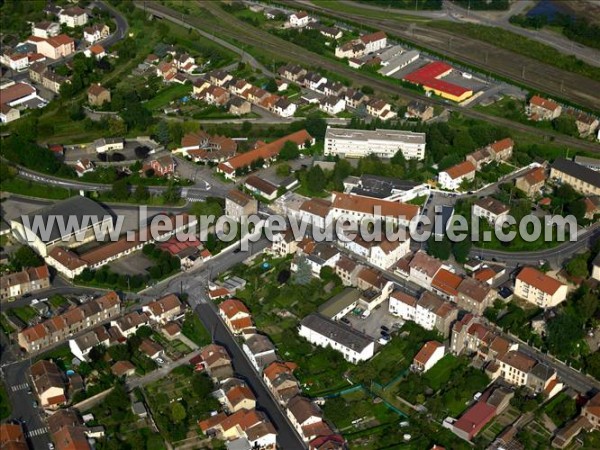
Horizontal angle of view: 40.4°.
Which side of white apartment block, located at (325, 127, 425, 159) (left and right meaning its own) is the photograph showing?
front

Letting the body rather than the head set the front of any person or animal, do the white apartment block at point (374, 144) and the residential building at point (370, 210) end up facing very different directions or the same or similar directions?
same or similar directions

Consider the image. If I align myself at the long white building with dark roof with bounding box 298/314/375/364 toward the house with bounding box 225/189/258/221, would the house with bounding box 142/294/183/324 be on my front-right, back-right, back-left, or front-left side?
front-left

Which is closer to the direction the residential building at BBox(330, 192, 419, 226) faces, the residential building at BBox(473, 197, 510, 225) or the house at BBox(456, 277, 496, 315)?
the house

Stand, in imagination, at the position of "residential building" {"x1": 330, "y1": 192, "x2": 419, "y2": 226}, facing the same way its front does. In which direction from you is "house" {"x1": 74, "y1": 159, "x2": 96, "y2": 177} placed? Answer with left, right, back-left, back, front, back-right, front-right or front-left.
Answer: right

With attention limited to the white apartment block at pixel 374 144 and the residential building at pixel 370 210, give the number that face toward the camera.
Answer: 2

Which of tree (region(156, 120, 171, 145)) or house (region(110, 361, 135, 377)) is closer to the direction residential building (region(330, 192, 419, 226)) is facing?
the house

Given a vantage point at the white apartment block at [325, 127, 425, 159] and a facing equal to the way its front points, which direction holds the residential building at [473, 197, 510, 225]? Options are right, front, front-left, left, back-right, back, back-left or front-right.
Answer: front-left

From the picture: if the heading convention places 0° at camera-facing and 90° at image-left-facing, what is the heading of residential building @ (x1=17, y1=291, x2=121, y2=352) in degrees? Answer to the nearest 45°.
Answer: approximately 315°

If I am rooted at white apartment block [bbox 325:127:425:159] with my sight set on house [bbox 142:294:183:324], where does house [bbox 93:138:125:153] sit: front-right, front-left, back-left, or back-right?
front-right

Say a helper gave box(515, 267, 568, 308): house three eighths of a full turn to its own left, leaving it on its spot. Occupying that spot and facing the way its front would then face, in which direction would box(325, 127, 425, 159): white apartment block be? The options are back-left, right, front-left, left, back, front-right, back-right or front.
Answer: back-left

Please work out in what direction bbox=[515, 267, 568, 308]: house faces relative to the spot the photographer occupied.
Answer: facing the viewer and to the left of the viewer

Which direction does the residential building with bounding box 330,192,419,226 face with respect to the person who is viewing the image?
facing the viewer

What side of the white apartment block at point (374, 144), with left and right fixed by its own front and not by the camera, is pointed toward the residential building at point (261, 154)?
right

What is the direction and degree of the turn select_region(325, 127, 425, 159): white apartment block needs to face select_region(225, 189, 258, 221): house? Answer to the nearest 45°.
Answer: approximately 45° to its right

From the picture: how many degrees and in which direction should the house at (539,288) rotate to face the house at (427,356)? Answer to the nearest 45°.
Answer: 0° — it already faces it

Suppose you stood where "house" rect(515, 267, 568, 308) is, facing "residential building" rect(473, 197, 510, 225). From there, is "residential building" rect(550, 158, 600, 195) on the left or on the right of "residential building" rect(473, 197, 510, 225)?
right
